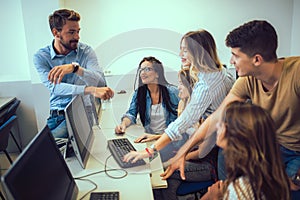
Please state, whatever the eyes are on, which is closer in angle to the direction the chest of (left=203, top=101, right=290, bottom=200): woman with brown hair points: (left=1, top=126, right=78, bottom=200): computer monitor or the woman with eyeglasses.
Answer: the woman with eyeglasses

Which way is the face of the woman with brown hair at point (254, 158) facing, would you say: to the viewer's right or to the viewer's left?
to the viewer's left

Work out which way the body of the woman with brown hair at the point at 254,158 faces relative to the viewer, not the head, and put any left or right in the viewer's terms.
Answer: facing away from the viewer and to the left of the viewer

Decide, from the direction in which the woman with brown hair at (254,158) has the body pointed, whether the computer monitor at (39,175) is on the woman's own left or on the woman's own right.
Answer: on the woman's own left

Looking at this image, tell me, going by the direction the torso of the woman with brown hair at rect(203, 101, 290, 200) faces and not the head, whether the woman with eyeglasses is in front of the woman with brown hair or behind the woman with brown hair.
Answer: in front

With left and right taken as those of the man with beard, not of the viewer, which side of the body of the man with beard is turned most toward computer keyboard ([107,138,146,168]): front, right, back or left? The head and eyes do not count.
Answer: front

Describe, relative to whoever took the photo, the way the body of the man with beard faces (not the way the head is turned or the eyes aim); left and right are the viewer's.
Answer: facing the viewer and to the right of the viewer

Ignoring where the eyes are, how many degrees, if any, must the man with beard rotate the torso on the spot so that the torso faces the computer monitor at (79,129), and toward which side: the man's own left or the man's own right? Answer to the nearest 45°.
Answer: approximately 45° to the man's own right

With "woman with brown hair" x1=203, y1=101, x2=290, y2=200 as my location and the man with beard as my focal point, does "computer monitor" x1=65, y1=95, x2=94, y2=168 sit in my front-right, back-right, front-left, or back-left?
front-left

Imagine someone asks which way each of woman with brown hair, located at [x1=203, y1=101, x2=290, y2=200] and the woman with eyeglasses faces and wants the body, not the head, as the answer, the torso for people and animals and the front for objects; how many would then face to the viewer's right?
0

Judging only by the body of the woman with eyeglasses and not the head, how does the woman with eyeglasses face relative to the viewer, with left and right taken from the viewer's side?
facing the viewer and to the left of the viewer

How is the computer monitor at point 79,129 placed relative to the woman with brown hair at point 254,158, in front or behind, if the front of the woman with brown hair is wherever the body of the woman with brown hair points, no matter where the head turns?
in front

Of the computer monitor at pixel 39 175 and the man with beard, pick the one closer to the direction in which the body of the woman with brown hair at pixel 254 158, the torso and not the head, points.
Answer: the man with beard
